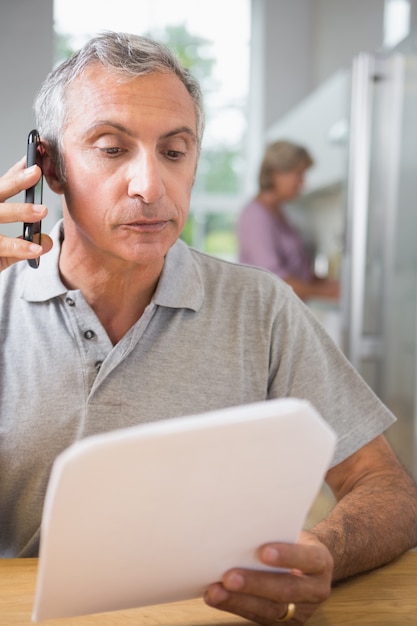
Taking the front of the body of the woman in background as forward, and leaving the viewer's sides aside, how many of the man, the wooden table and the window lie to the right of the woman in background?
2

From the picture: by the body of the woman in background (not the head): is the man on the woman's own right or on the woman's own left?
on the woman's own right

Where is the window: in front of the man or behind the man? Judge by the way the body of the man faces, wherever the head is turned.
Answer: behind

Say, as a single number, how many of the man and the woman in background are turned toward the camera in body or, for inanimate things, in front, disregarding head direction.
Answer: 1

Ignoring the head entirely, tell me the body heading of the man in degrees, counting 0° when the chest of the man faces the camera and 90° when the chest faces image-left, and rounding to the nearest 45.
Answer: approximately 0°

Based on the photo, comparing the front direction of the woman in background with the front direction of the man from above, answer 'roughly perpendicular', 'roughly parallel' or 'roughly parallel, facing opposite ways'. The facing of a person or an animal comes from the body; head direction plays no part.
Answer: roughly perpendicular

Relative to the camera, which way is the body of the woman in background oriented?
to the viewer's right
